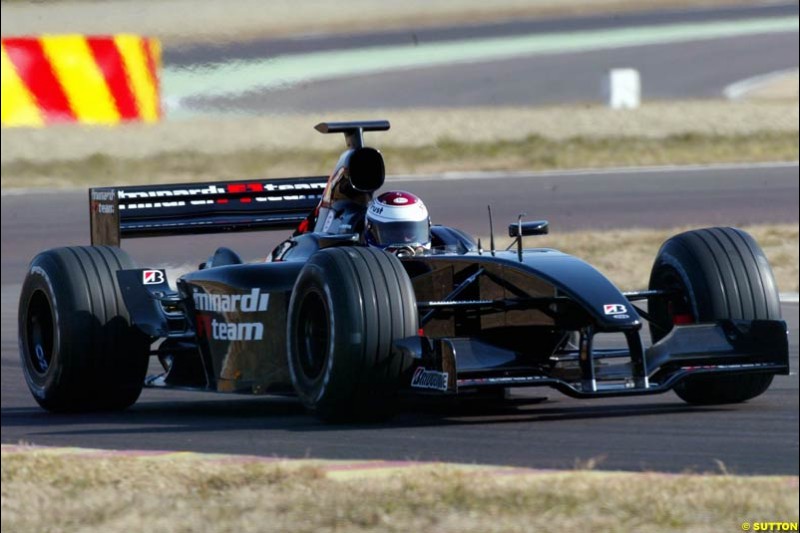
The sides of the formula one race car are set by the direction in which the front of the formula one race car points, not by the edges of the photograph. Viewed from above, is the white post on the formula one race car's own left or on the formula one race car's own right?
on the formula one race car's own left

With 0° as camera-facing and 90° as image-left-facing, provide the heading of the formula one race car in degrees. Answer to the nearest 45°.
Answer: approximately 315°

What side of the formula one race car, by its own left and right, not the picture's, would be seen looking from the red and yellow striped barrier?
back
